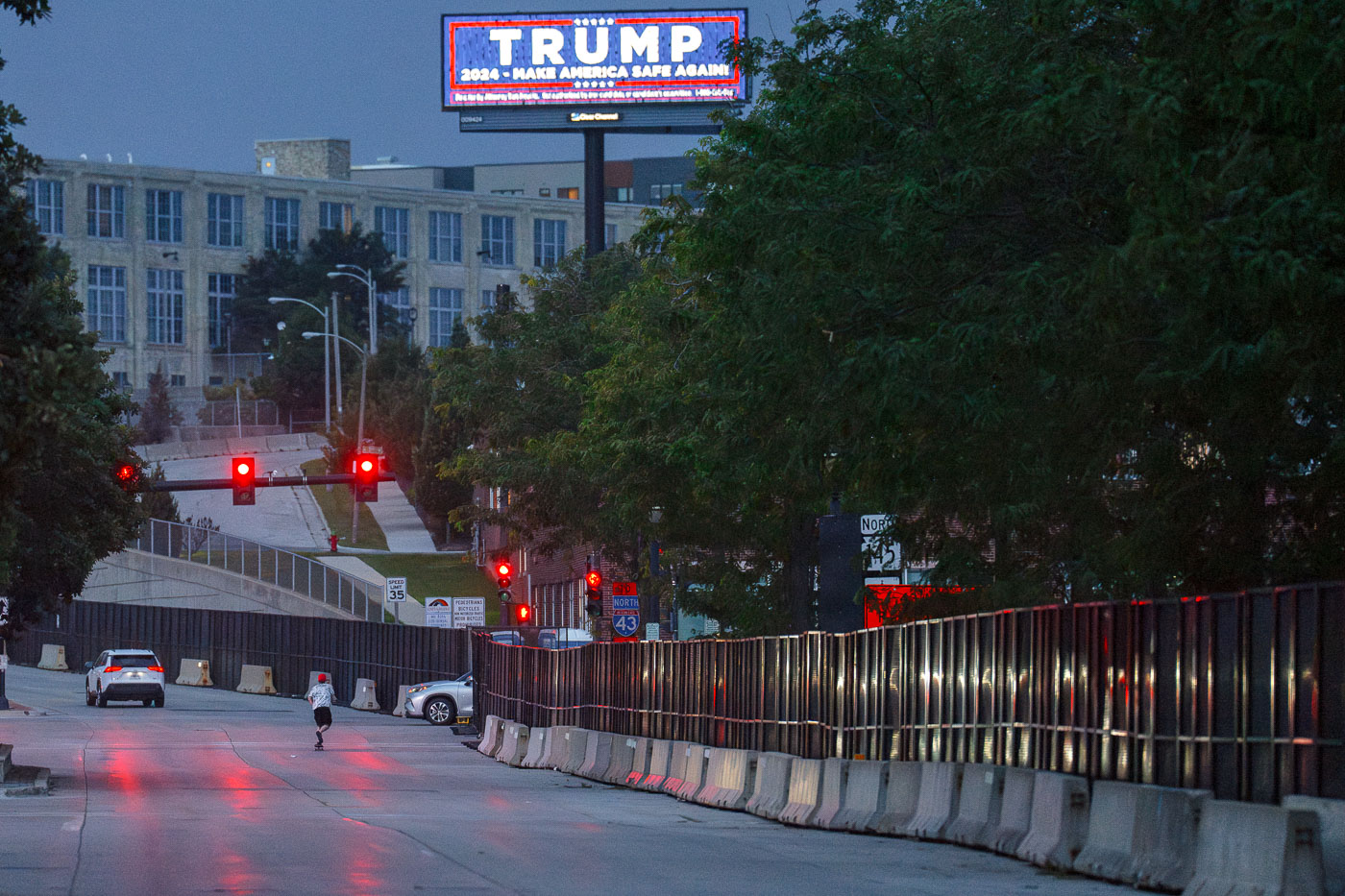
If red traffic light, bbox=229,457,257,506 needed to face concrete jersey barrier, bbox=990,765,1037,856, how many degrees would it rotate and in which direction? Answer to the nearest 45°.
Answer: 0° — it already faces it

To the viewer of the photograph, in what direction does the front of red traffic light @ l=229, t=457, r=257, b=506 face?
facing the viewer

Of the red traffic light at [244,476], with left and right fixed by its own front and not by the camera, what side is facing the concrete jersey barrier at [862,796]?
front

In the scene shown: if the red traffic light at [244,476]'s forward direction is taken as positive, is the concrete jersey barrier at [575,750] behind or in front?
in front

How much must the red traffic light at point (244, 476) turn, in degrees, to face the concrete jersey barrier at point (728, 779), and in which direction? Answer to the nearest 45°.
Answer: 0° — it already faces it

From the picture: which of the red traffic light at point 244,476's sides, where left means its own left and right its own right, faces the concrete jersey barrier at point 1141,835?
front

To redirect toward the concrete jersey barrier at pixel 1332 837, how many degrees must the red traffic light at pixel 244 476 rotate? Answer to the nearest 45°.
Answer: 0° — it already faces it

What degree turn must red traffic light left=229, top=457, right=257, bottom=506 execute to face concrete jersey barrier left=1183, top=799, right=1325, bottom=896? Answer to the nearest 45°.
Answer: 0° — it already faces it

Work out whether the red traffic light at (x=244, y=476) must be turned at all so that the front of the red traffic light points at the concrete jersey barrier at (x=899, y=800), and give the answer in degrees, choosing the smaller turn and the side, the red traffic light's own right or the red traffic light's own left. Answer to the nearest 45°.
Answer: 0° — it already faces it

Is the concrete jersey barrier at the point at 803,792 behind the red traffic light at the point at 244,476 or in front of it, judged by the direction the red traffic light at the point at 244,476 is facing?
in front

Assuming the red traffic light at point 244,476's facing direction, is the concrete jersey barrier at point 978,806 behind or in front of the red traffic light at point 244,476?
in front
